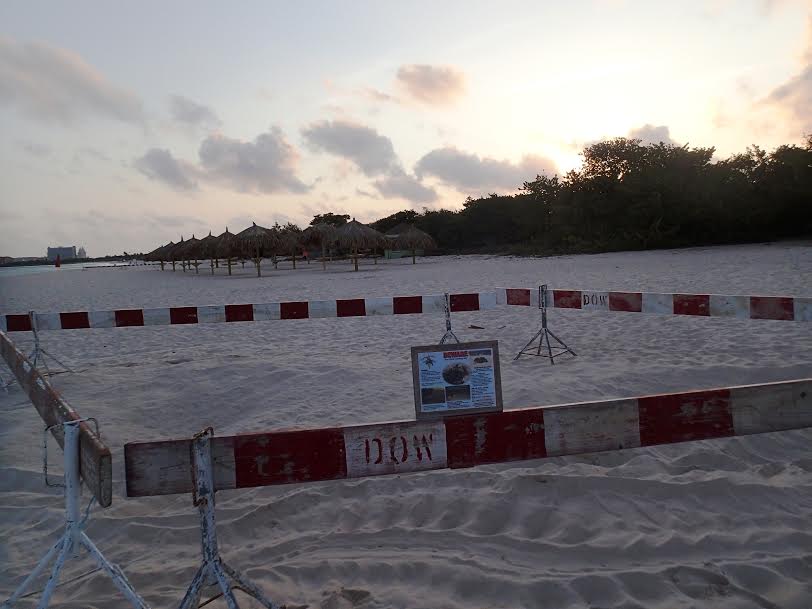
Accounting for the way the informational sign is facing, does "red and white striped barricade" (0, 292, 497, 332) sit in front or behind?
behind

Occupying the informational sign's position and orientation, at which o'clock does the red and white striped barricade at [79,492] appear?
The red and white striped barricade is roughly at 2 o'clock from the informational sign.

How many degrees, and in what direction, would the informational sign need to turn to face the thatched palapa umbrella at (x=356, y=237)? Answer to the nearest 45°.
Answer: approximately 180°

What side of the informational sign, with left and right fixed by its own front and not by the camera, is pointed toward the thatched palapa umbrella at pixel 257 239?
back

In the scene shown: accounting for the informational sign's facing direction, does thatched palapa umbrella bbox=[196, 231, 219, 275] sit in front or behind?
behind

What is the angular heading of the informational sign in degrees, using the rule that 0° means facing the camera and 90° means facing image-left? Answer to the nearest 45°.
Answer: approximately 0°

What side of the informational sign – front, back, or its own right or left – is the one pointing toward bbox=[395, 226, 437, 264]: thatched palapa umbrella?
back

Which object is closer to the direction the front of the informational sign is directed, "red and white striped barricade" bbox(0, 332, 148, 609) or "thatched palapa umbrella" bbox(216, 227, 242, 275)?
the red and white striped barricade

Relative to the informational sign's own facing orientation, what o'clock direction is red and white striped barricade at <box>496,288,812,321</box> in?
The red and white striped barricade is roughly at 7 o'clock from the informational sign.
